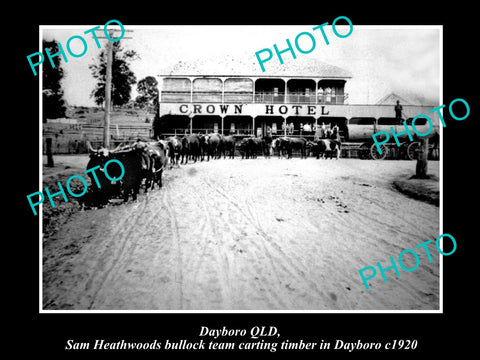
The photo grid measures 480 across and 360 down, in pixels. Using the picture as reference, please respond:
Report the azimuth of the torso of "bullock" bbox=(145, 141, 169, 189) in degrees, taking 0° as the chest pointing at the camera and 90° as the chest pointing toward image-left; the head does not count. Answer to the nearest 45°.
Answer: approximately 45°

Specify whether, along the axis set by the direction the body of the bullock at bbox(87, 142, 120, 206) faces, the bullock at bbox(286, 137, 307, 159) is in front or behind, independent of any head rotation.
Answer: behind

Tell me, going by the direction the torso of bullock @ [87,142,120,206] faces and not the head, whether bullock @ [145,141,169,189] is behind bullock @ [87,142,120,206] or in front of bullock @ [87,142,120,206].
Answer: behind

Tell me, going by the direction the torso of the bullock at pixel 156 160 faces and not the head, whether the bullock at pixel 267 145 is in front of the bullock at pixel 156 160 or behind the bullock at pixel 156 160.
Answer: behind

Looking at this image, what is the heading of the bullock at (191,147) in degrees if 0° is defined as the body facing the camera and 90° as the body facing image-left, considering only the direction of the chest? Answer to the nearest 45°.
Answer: approximately 45°

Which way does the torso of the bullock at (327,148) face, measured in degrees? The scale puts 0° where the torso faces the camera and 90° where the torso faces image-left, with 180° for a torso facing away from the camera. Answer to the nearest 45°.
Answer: approximately 90°
